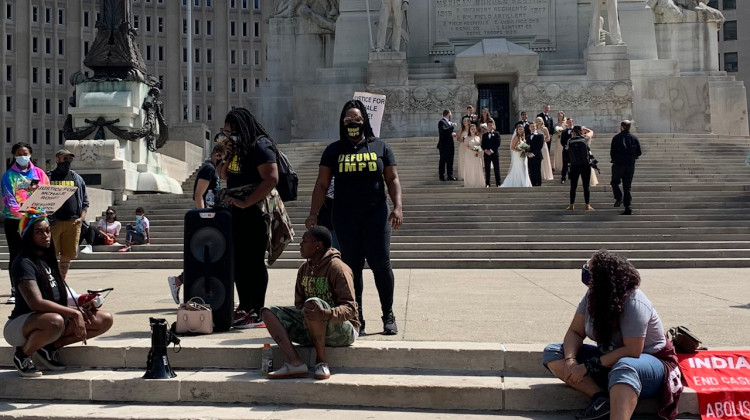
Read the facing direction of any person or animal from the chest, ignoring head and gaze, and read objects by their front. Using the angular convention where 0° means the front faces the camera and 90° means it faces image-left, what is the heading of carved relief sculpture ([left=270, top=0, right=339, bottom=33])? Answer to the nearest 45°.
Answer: approximately 0°

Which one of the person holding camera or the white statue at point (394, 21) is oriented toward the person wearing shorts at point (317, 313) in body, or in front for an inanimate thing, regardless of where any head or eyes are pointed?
the white statue

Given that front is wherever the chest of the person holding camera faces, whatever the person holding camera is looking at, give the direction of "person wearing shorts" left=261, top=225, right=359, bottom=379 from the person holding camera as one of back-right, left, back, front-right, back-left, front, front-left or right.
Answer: back

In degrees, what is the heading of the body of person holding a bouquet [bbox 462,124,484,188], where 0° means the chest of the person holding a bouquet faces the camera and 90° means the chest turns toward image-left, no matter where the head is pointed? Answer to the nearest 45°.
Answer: approximately 0°
